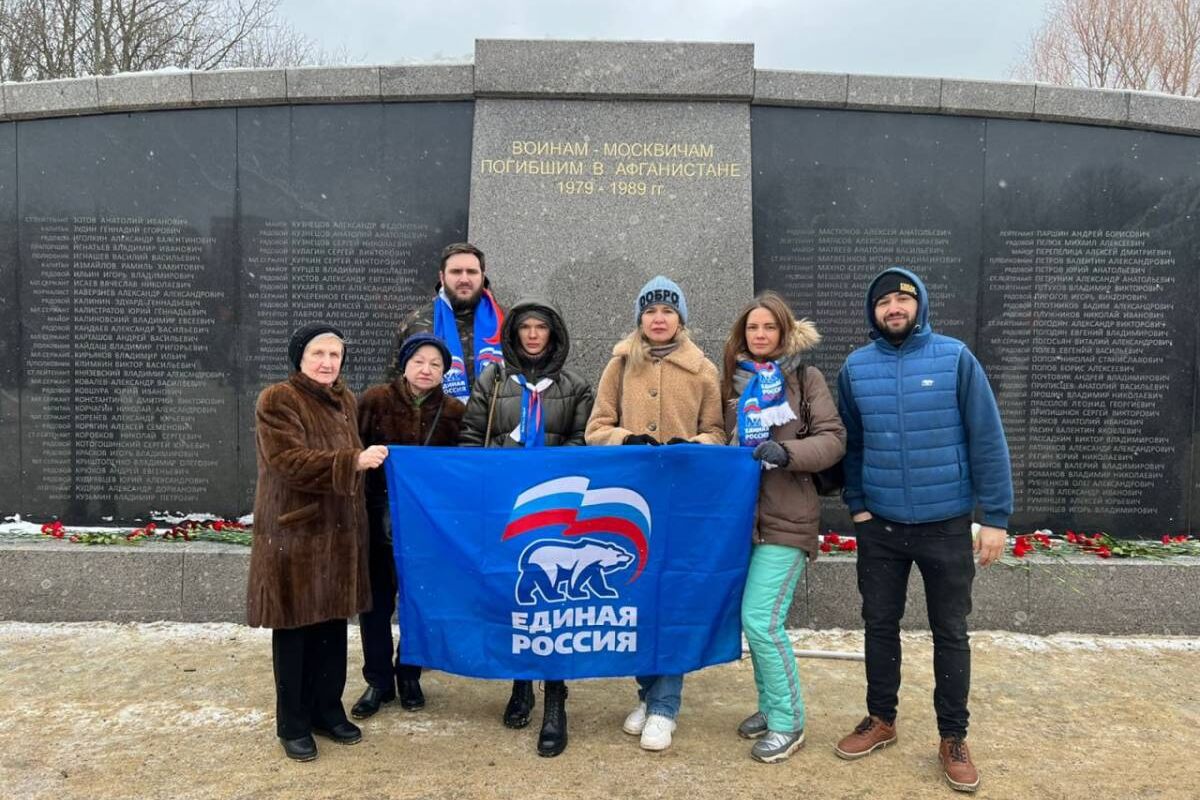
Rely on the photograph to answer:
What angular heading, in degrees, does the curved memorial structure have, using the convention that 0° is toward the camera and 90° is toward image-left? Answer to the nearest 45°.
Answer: approximately 0°

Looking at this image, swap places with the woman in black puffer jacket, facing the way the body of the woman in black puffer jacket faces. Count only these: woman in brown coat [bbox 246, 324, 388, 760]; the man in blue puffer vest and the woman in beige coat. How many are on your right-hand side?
1

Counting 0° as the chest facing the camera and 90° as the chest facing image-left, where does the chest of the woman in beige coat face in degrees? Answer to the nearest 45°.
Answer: approximately 0°

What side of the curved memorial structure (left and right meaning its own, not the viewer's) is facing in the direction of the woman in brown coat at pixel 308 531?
front

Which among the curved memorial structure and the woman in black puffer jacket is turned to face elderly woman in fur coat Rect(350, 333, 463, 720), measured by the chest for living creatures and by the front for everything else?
the curved memorial structure

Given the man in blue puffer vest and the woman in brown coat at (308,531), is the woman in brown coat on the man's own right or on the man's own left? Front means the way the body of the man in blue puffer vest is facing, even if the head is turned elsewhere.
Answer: on the man's own right

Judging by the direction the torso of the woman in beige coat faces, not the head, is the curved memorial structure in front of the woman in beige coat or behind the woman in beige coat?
behind
